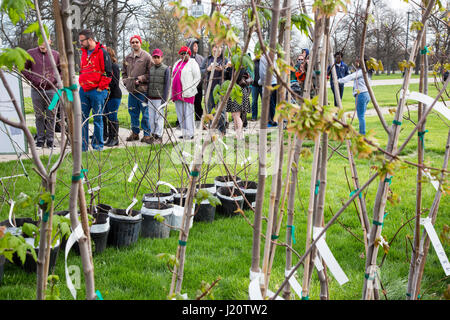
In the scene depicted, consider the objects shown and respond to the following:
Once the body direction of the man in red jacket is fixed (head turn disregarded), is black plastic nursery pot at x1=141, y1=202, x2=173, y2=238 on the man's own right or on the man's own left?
on the man's own left

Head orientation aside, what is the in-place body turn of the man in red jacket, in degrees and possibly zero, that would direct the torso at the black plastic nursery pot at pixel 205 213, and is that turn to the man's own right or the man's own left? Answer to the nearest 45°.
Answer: approximately 45° to the man's own left

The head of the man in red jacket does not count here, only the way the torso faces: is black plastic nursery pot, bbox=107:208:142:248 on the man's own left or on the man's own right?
on the man's own left

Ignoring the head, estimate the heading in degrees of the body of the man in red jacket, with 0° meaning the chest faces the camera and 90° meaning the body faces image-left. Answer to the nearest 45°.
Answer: approximately 45°
